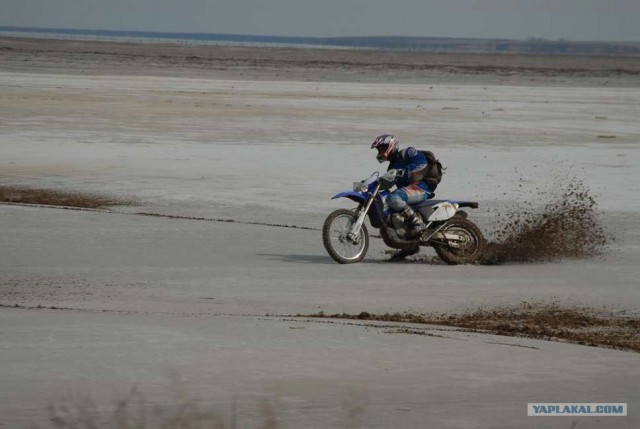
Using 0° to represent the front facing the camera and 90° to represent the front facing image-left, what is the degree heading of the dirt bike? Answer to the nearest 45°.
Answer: approximately 90°

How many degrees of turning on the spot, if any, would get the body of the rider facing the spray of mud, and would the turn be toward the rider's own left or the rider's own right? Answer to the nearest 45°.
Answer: approximately 135° to the rider's own right

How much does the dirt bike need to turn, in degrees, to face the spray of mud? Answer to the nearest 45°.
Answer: approximately 135° to its right

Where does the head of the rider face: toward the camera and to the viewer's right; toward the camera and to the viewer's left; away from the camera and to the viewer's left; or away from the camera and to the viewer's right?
toward the camera and to the viewer's left

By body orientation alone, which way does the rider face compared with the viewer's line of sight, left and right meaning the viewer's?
facing to the left of the viewer
